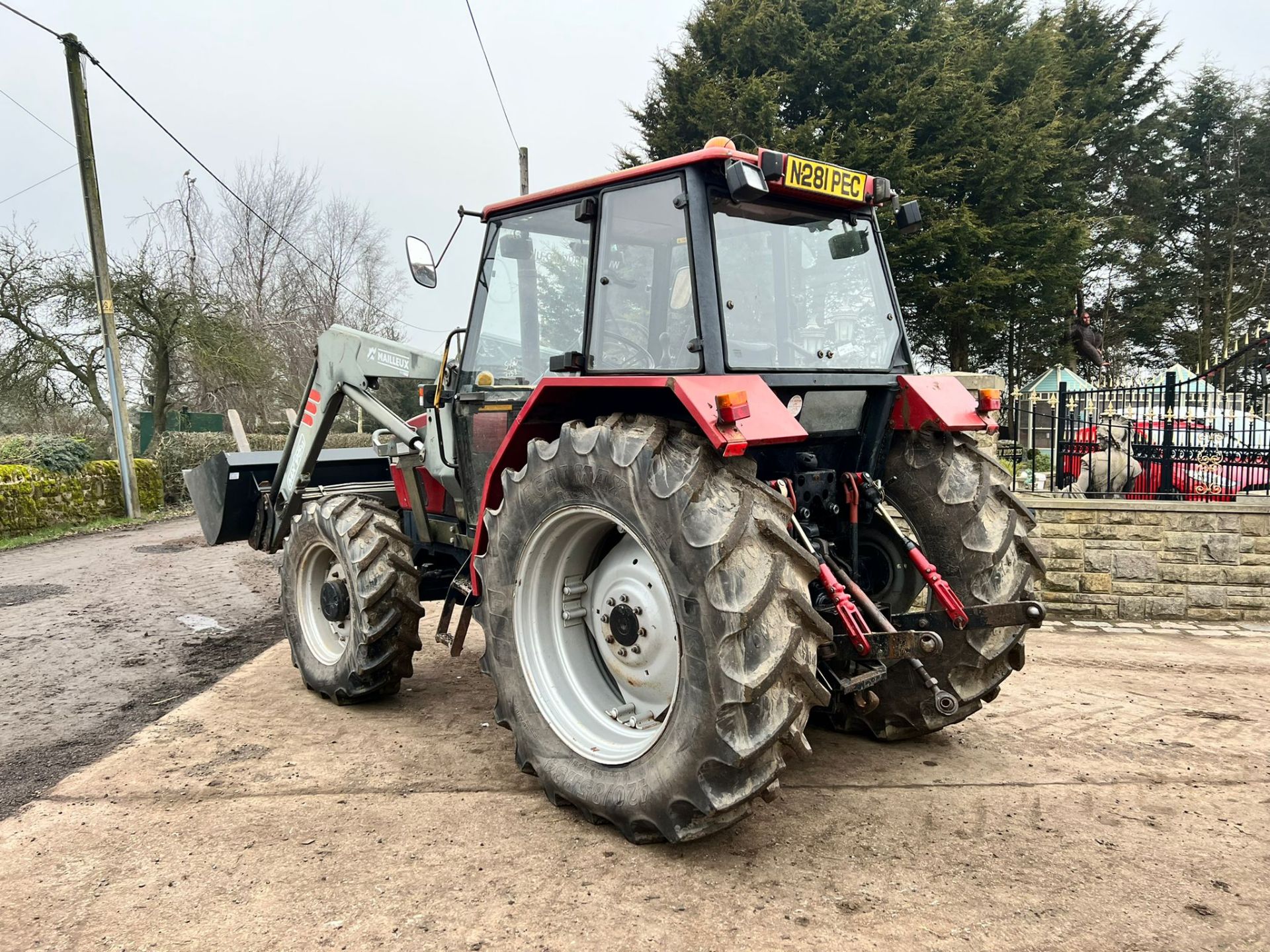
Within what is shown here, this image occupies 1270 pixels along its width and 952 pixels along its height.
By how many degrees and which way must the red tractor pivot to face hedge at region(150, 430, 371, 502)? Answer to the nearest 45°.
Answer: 0° — it already faces it

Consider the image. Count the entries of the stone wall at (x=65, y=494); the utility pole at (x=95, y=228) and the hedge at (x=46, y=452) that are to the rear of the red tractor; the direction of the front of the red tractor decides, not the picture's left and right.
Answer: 0

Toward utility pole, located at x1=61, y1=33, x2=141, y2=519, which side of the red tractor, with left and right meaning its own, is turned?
front

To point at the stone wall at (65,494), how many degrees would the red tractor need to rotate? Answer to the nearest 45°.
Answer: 0° — it already faces it

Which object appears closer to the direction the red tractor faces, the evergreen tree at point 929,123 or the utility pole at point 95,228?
the utility pole

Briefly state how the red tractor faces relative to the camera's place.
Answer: facing away from the viewer and to the left of the viewer

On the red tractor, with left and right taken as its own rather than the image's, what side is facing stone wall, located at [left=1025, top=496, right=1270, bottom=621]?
right

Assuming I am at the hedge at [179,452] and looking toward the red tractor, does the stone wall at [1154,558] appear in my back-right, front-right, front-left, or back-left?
front-left

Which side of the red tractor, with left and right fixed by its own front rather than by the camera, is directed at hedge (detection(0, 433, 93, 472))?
front

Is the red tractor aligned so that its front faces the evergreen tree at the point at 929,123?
no

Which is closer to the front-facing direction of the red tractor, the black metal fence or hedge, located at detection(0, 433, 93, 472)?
the hedge

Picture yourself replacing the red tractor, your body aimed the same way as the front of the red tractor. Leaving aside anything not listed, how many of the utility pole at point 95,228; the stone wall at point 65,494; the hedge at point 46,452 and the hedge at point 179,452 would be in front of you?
4
